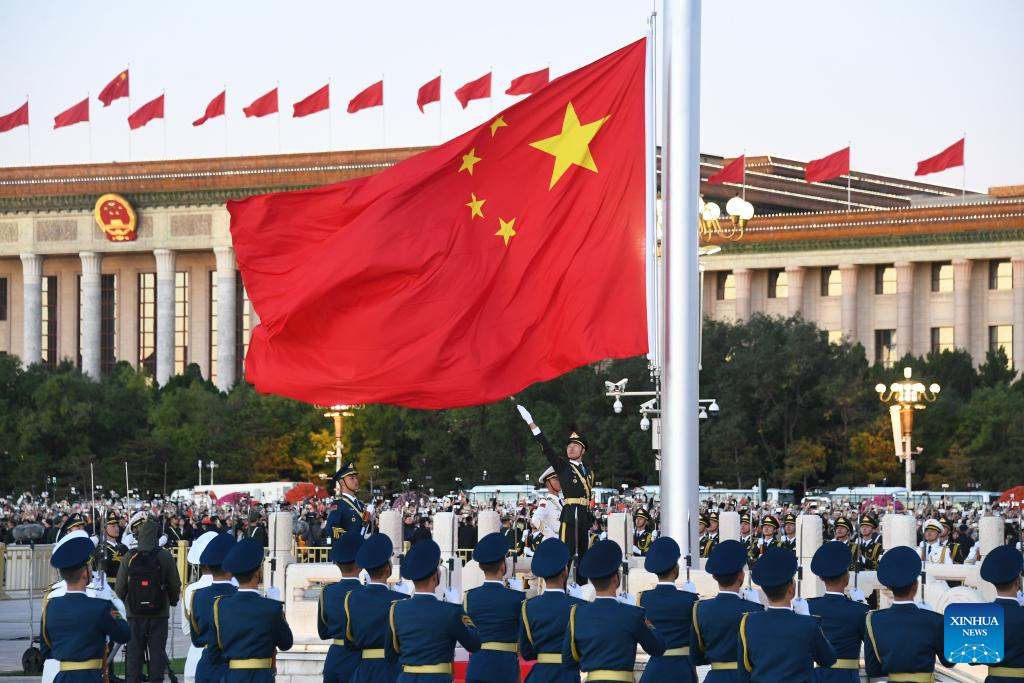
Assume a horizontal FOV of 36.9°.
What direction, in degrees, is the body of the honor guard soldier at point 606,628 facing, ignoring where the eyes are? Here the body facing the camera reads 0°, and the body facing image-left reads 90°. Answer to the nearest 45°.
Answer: approximately 180°

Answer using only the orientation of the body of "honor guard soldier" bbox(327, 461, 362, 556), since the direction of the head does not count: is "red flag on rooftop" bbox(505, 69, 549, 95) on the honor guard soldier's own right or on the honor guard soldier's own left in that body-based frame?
on the honor guard soldier's own left

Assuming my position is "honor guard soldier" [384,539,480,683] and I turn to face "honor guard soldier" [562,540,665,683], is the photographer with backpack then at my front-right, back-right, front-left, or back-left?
back-left

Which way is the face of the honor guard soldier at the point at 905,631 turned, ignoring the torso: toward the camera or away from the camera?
away from the camera

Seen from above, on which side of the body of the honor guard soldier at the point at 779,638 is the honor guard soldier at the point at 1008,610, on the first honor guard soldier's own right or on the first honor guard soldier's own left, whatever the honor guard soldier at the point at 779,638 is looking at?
on the first honor guard soldier's own right

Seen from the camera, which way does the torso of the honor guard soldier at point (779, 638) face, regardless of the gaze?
away from the camera

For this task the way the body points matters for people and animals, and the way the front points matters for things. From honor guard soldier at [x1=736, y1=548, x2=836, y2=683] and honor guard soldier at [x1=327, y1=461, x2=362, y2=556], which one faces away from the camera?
honor guard soldier at [x1=736, y1=548, x2=836, y2=683]

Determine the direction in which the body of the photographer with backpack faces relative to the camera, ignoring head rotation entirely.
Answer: away from the camera
